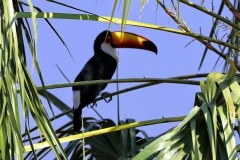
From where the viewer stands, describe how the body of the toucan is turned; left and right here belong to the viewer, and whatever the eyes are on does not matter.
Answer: facing to the right of the viewer
